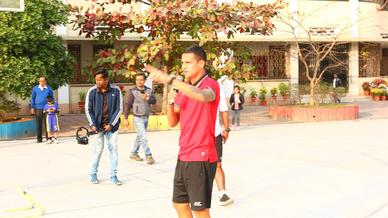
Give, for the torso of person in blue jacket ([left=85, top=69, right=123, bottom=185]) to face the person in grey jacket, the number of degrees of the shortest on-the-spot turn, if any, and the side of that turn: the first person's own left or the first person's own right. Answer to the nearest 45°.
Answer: approximately 180°

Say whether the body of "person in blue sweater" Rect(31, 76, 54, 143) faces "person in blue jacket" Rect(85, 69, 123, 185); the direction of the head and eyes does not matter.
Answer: yes

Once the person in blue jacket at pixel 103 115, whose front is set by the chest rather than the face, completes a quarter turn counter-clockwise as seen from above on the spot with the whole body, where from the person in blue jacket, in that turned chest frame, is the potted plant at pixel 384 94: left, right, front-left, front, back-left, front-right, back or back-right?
front-left

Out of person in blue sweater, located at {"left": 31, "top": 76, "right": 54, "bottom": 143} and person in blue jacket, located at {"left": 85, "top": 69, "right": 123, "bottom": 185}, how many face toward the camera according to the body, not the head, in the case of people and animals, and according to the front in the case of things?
2

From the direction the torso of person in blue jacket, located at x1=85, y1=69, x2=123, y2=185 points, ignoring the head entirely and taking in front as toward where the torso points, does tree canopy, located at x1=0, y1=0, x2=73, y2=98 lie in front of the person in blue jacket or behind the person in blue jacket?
behind

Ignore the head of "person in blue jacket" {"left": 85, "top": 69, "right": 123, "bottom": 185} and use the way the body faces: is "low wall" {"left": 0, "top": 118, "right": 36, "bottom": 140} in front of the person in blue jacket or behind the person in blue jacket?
behind

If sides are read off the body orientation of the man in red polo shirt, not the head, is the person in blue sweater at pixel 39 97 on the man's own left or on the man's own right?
on the man's own right
